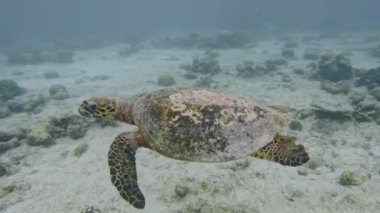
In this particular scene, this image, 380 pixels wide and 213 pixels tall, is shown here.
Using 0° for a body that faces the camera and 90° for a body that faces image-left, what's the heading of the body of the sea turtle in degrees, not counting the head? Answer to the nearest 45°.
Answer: approximately 90°
